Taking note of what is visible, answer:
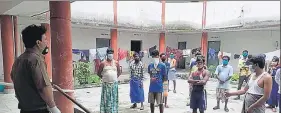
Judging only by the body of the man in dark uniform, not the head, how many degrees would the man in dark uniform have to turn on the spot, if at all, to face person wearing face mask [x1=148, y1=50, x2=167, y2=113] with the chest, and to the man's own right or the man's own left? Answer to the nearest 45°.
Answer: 0° — they already face them

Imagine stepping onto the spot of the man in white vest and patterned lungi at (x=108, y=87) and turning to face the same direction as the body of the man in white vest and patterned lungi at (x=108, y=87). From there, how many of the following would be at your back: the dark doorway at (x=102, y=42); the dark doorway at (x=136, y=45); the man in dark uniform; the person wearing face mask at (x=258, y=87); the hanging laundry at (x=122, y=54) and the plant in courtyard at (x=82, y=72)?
4

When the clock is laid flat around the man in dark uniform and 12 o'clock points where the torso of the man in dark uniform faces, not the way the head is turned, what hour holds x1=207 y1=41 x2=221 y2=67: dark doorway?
The dark doorway is roughly at 12 o'clock from the man in dark uniform.

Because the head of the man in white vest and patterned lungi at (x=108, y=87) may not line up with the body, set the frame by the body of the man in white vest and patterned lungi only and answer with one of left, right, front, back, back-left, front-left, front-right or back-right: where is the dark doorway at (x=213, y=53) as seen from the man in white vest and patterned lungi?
back-left

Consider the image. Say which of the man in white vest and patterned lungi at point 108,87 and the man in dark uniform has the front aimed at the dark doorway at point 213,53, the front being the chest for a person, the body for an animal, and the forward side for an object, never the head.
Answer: the man in dark uniform

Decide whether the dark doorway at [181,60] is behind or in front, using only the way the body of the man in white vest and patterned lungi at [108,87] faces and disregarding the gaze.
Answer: behind

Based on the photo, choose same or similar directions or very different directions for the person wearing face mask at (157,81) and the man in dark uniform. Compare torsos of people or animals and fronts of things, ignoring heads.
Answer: very different directions

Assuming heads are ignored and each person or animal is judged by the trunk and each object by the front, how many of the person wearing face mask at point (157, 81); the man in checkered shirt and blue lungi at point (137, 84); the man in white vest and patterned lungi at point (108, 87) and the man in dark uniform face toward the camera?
3

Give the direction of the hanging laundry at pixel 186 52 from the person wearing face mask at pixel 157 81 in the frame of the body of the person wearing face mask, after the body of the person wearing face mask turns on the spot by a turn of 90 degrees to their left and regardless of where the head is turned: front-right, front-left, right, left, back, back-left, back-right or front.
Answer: left

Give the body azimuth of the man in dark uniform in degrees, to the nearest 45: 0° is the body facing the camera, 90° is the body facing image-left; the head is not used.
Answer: approximately 225°

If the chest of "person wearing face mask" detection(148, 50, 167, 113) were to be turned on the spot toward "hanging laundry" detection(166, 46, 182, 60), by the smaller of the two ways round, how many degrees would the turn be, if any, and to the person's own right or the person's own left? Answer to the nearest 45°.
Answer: approximately 180°
